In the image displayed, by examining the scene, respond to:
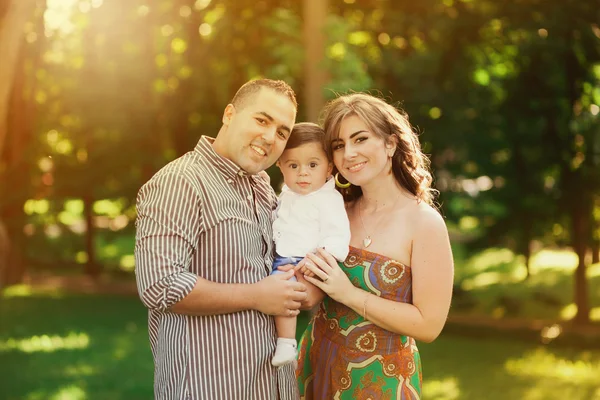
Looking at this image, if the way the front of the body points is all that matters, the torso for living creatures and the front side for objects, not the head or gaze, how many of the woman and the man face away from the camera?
0

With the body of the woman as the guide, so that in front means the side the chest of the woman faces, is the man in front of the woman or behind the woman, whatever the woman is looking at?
in front

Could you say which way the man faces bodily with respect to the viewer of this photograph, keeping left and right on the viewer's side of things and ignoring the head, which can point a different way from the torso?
facing the viewer and to the right of the viewer

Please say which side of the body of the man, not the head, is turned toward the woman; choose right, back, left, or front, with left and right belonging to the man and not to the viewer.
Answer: left

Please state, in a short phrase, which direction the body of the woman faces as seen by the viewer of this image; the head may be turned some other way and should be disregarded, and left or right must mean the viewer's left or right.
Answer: facing the viewer and to the left of the viewer
